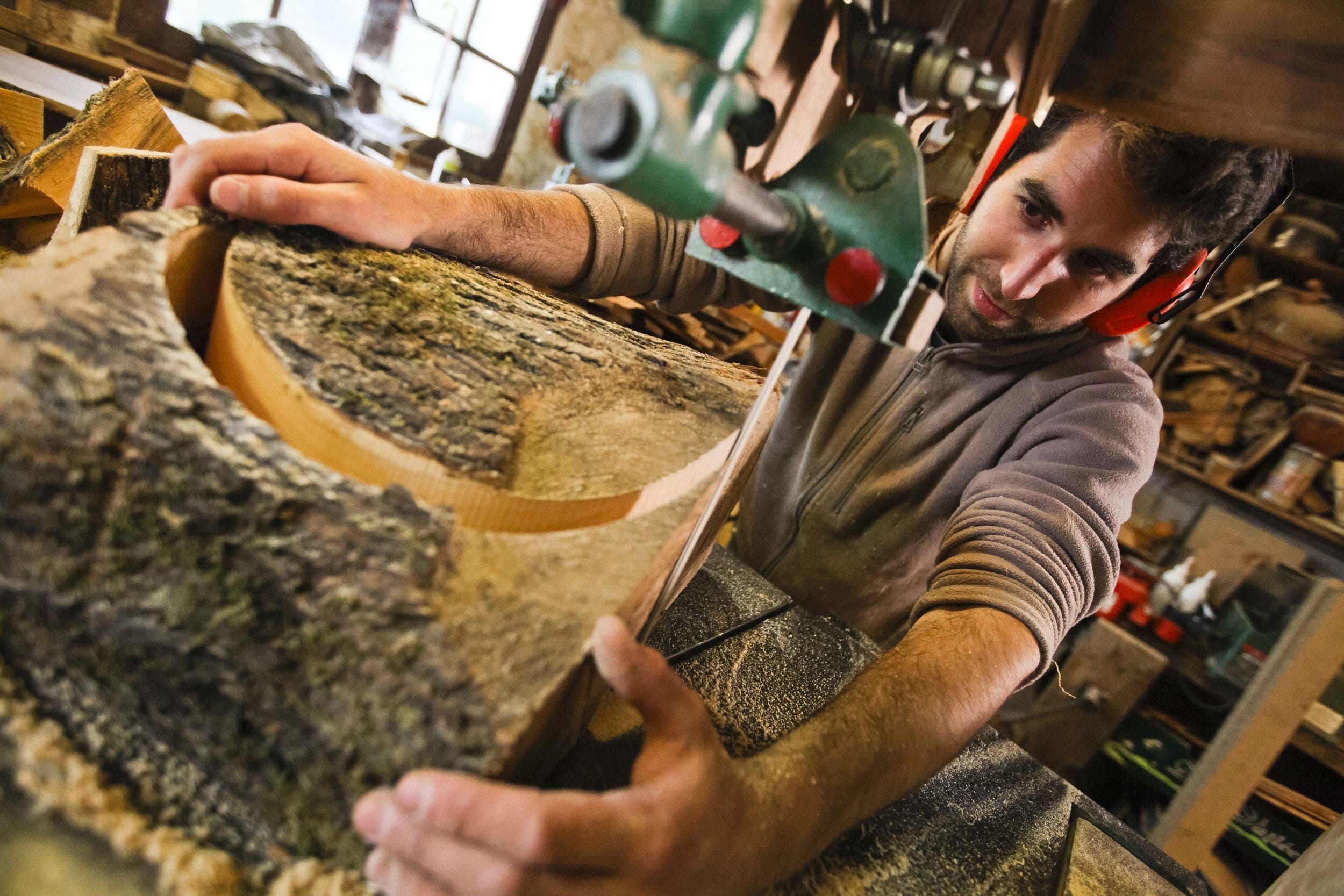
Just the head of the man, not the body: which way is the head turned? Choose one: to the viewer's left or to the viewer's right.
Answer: to the viewer's left

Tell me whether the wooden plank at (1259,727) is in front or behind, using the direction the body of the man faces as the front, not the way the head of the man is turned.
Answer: behind

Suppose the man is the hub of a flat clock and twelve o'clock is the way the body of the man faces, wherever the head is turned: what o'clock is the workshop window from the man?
The workshop window is roughly at 3 o'clock from the man.

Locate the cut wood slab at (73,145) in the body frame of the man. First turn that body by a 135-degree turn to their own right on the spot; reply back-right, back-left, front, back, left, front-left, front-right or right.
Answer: left

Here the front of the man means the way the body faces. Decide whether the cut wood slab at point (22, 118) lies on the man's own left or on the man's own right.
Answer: on the man's own right

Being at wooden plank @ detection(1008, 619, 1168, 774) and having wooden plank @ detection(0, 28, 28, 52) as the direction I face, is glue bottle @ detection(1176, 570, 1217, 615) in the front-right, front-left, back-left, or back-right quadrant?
back-right

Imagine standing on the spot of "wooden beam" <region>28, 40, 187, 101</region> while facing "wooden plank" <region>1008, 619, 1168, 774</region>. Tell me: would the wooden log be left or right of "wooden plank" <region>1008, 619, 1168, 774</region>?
right

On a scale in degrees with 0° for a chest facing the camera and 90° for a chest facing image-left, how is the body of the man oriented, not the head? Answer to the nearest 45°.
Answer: approximately 45°

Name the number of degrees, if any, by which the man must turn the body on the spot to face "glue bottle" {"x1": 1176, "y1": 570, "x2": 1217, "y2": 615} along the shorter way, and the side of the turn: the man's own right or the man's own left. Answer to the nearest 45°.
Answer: approximately 180°

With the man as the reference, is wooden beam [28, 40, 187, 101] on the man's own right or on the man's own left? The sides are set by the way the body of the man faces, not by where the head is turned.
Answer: on the man's own right

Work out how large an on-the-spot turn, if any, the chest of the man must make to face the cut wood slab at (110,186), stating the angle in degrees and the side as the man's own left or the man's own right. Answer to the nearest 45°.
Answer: approximately 45° to the man's own right

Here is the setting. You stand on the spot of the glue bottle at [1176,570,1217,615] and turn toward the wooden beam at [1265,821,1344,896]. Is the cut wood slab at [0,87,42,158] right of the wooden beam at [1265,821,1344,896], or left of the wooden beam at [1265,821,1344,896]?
right

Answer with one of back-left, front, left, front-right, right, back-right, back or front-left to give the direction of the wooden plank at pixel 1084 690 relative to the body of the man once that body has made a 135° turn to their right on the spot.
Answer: front-right

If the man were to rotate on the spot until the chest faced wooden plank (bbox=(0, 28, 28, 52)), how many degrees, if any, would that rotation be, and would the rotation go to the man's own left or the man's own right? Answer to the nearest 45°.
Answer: approximately 45° to the man's own right
